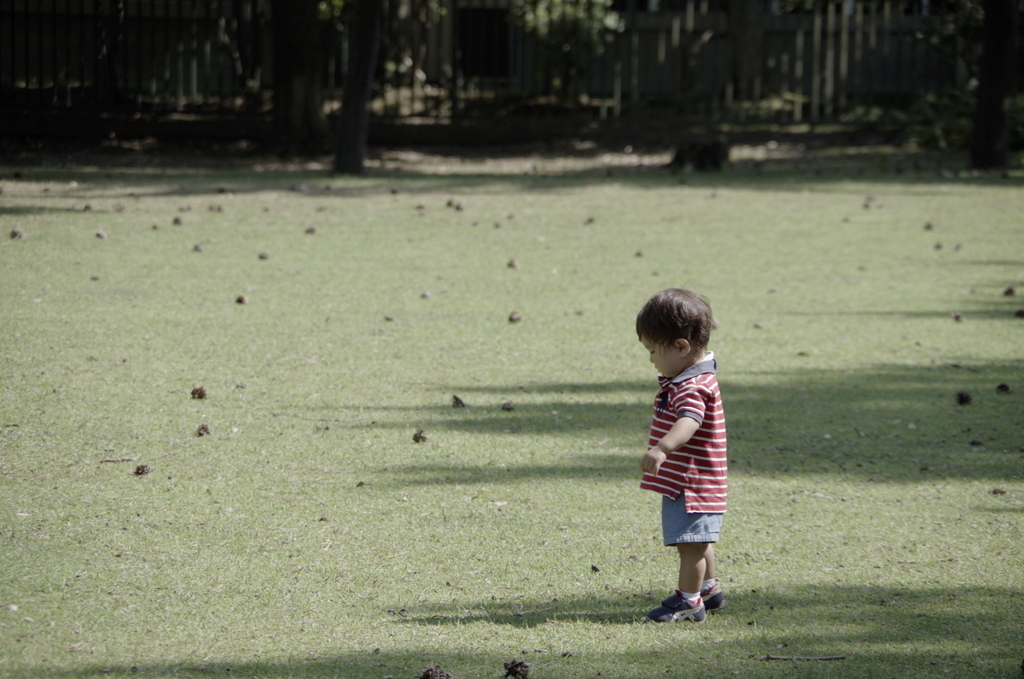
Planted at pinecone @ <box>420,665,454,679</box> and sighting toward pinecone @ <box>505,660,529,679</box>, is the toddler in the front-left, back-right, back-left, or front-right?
front-left

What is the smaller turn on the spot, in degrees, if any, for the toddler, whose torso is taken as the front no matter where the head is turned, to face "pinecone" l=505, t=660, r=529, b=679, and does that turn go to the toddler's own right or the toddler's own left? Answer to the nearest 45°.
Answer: approximately 45° to the toddler's own left

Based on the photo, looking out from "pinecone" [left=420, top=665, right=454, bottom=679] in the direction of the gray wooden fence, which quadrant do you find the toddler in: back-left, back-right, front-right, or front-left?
front-right

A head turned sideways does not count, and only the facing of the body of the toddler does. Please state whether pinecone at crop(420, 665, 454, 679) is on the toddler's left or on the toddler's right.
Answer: on the toddler's left

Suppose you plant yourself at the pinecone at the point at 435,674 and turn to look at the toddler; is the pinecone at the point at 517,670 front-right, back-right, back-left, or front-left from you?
front-right

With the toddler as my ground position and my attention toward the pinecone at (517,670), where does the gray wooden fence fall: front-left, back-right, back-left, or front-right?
back-right

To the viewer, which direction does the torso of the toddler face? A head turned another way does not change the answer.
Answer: to the viewer's left

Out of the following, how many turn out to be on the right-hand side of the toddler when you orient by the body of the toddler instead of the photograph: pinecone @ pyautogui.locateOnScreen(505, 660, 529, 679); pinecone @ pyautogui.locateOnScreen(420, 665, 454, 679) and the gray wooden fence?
1

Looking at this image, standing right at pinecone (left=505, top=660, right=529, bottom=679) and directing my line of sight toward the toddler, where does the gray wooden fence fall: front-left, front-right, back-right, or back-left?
front-left

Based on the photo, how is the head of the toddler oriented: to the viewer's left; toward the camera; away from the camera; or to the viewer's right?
to the viewer's left

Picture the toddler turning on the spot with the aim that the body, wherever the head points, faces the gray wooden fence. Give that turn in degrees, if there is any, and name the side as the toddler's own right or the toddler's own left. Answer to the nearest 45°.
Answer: approximately 90° to the toddler's own right
